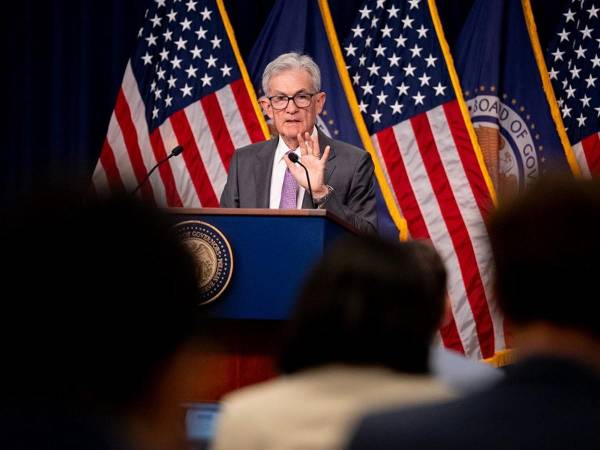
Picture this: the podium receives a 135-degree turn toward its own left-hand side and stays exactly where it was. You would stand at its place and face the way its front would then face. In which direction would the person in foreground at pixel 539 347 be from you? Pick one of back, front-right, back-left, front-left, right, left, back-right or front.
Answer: right

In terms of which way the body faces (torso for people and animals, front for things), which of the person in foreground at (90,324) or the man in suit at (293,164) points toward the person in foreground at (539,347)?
the man in suit

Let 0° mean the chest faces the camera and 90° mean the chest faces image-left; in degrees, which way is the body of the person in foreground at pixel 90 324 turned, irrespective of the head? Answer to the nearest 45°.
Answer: approximately 180°

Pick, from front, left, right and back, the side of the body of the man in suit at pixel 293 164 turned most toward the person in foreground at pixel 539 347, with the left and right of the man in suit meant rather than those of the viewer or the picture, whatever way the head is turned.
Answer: front

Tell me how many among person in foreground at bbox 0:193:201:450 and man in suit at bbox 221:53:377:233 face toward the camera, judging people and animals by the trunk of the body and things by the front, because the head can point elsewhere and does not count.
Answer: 1

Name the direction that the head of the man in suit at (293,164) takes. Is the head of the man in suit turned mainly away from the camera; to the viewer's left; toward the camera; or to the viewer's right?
toward the camera

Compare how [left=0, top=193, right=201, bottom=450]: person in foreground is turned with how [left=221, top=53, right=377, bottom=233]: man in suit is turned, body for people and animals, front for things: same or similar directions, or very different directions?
very different directions

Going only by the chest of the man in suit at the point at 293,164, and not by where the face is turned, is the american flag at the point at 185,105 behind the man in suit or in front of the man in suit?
behind

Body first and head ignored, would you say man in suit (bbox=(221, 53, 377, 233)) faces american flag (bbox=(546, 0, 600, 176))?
no

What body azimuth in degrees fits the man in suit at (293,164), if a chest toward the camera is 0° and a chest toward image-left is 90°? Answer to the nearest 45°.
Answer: approximately 0°

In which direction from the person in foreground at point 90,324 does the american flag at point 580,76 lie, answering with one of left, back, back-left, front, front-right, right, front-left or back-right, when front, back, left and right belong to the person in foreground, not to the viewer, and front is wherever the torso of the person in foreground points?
front-right

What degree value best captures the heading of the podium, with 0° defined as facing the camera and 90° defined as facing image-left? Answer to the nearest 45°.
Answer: approximately 45°

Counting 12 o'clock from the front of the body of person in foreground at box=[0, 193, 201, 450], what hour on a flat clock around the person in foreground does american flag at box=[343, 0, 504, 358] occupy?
The american flag is roughly at 1 o'clock from the person in foreground.

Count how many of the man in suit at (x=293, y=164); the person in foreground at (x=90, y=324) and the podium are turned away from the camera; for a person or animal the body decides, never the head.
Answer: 1

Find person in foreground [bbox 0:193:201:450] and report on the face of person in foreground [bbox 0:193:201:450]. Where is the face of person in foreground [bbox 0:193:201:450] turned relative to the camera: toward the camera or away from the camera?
away from the camera

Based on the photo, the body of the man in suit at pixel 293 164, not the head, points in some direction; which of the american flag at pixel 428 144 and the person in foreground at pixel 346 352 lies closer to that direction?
the person in foreground

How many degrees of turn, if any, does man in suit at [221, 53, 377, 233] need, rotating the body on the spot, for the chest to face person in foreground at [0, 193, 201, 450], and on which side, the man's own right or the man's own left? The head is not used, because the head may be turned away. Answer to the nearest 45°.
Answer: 0° — they already face them

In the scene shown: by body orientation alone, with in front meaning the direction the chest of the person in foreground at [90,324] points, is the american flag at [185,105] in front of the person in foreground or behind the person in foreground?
in front
